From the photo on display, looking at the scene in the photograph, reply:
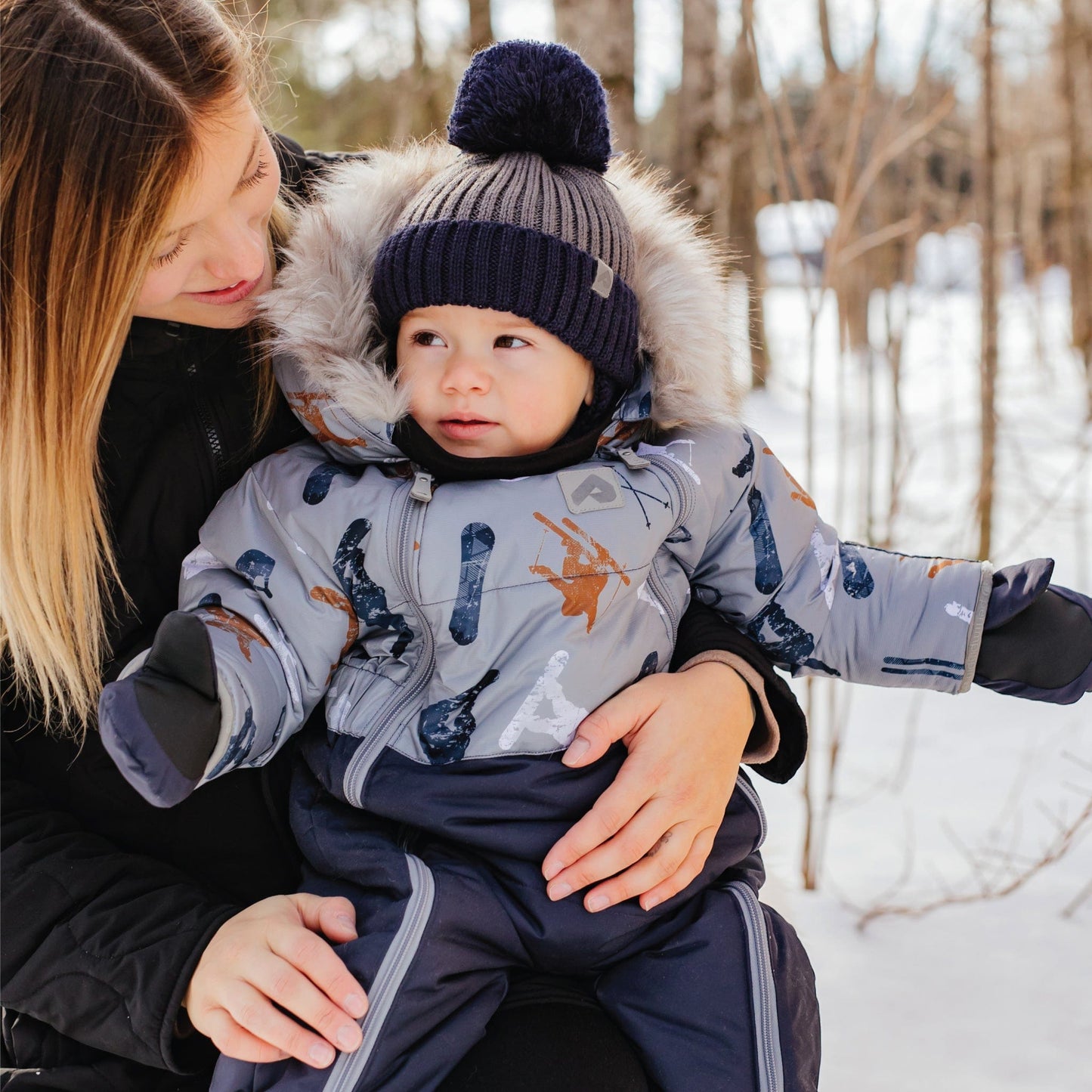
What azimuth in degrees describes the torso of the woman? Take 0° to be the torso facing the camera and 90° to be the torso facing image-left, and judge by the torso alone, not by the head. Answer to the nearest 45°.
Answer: approximately 315°

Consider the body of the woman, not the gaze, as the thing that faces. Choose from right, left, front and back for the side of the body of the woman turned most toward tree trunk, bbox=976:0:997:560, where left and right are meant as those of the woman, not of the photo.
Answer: left

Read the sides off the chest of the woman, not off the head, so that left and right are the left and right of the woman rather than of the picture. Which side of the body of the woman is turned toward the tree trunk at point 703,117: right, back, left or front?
left

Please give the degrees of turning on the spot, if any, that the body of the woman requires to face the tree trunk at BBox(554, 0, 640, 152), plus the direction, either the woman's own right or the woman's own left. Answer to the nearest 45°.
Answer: approximately 90° to the woman's own left

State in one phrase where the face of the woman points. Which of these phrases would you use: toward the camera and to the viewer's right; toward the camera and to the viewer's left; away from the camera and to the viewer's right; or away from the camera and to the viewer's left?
toward the camera and to the viewer's right

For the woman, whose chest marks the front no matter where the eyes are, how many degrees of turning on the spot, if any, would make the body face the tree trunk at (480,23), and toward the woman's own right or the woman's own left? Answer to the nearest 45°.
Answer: approximately 135° to the woman's own left
